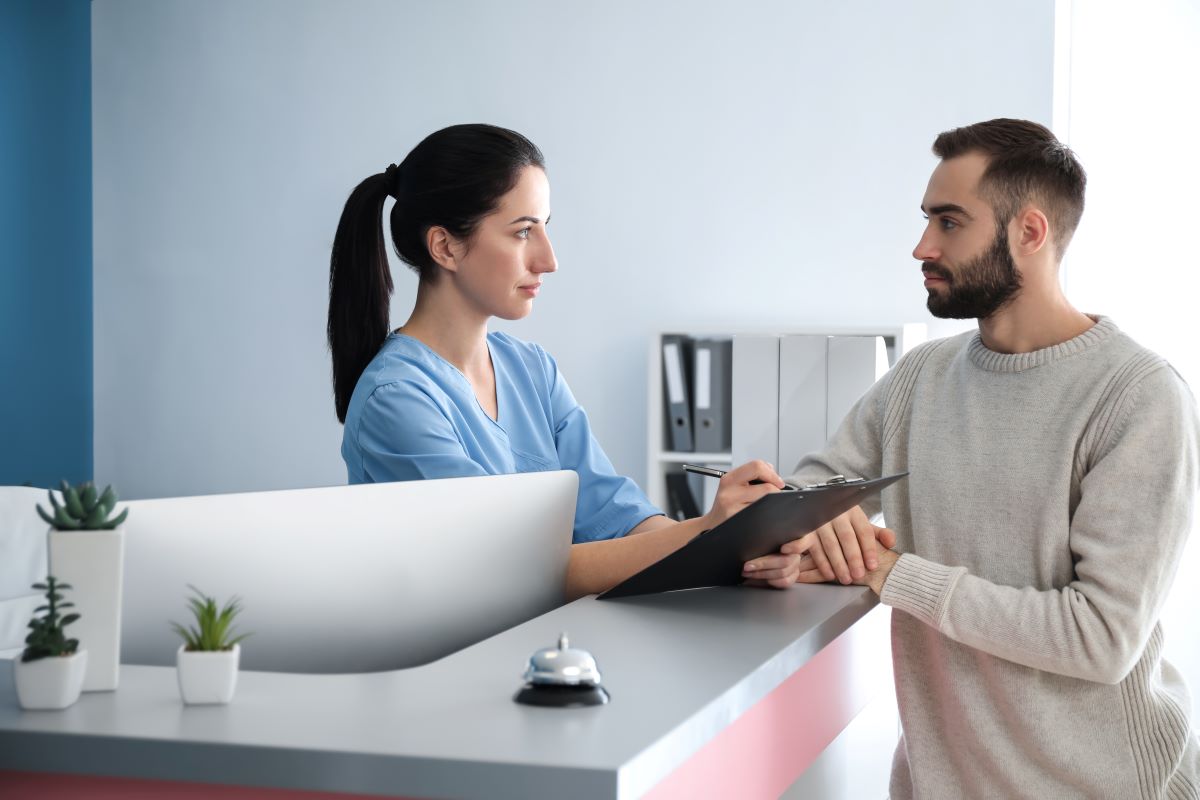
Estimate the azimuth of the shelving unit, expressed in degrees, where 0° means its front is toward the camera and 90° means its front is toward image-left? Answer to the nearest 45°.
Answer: approximately 0°

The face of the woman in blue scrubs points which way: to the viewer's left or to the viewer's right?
to the viewer's right

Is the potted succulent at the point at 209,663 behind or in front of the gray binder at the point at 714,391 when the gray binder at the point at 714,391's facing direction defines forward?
in front

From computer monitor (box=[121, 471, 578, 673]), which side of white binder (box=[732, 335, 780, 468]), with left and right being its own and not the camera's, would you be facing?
front

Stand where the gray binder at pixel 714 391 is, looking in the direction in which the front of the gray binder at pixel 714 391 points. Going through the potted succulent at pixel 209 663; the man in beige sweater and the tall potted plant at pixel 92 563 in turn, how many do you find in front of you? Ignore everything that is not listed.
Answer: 3

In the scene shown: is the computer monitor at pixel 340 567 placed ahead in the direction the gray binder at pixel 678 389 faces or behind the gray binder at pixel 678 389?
ahead

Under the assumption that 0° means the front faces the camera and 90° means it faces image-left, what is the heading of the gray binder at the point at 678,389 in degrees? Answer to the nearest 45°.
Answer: approximately 0°

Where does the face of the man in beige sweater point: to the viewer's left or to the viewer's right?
to the viewer's left

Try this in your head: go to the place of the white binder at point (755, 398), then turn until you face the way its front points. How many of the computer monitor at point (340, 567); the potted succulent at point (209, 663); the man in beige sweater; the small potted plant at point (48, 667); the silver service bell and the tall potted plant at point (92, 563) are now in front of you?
6

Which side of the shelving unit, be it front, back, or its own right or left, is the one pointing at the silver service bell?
front
